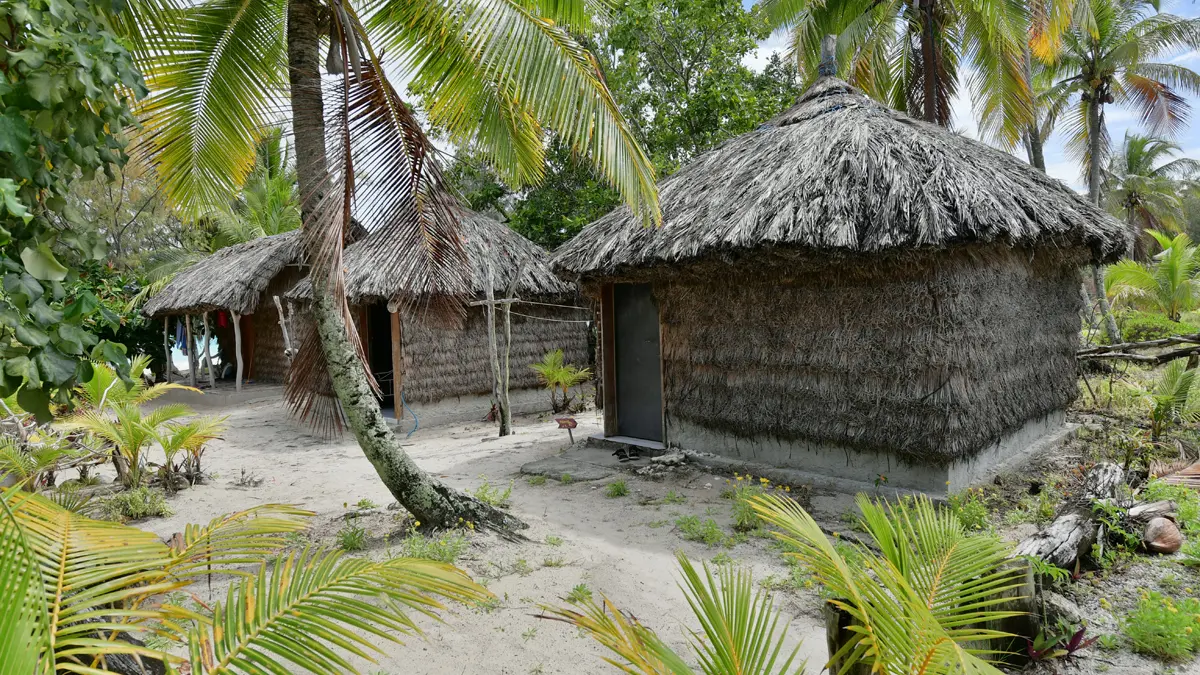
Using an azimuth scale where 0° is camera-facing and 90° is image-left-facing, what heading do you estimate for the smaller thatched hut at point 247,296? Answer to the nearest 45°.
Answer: approximately 45°

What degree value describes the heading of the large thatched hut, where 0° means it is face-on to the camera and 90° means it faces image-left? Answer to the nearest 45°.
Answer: approximately 45°

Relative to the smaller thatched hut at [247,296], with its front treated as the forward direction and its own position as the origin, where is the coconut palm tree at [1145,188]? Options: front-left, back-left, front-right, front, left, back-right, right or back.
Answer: back-left

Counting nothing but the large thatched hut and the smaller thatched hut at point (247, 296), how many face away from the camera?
0

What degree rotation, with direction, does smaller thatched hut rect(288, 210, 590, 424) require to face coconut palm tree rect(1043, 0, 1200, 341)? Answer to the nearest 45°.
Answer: approximately 135° to its left

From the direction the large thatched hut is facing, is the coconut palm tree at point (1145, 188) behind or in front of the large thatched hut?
behind

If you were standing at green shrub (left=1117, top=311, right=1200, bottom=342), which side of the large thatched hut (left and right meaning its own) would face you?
back

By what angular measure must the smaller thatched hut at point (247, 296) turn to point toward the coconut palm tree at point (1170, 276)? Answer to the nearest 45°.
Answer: approximately 90° to its left

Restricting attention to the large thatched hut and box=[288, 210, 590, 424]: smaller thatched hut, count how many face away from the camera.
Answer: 0

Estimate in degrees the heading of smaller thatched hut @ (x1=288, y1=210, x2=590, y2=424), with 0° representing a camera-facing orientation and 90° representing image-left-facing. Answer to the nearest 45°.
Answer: approximately 45°

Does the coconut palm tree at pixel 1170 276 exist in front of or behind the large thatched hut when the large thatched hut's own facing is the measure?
behind
